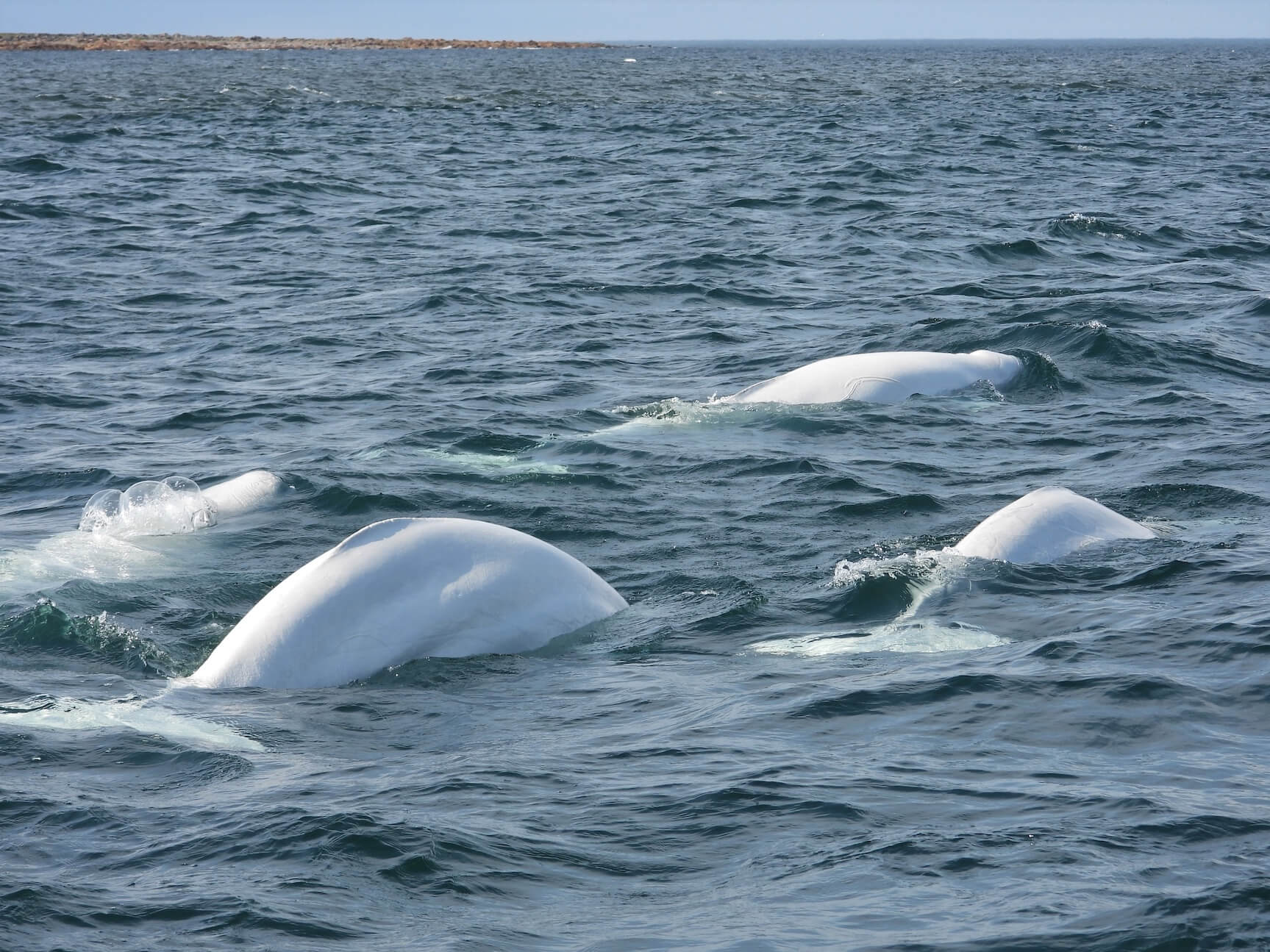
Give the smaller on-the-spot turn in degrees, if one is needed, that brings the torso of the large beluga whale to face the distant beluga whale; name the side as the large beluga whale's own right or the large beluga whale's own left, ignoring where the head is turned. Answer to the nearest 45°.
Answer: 0° — it already faces it

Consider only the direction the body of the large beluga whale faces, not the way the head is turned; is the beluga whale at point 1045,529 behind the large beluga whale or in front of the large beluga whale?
in front

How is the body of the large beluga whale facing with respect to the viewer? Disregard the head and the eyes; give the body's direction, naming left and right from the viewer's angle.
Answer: facing away from the viewer and to the right of the viewer

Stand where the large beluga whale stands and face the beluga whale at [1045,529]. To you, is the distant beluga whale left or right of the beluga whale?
left
